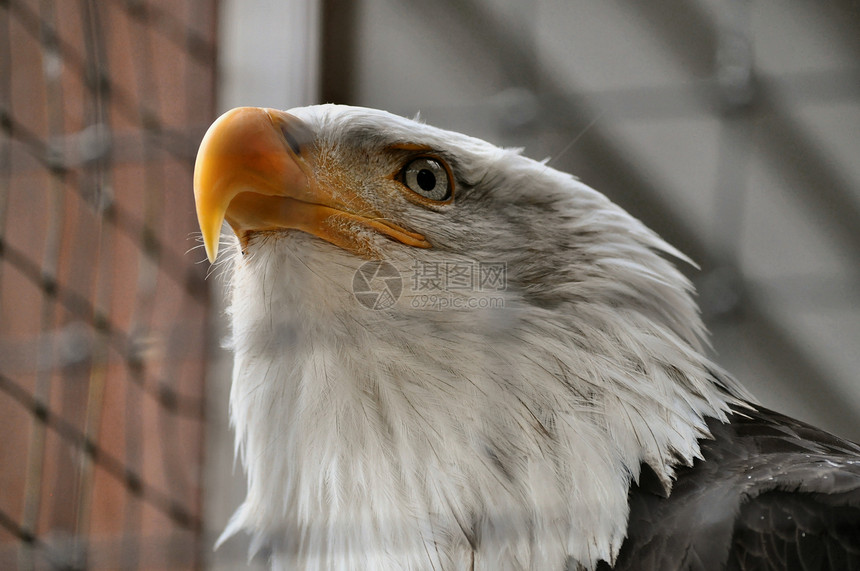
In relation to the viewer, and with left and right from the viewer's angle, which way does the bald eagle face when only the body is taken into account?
facing to the left of the viewer
